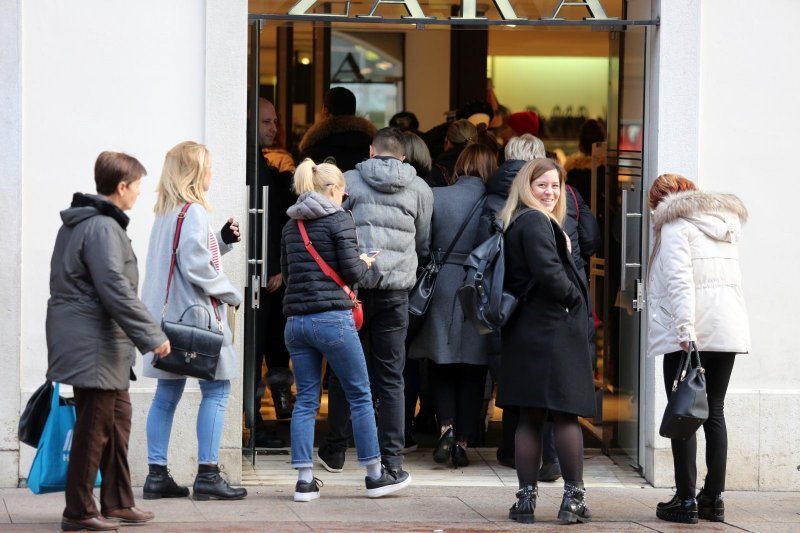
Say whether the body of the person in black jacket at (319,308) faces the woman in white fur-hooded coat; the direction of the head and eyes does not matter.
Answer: no

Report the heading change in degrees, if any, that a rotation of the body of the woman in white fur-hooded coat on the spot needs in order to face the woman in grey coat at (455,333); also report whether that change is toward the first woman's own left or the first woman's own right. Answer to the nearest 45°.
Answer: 0° — they already face them

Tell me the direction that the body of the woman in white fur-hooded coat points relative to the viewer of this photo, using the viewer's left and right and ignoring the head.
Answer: facing away from the viewer and to the left of the viewer

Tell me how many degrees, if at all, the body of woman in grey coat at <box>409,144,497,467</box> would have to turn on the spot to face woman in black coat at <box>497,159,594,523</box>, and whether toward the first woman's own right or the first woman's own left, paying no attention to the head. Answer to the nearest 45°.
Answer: approximately 180°

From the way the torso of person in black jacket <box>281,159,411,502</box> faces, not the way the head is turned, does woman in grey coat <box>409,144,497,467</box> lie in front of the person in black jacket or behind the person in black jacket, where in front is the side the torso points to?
in front

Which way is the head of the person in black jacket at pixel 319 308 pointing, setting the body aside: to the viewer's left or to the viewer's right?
to the viewer's right

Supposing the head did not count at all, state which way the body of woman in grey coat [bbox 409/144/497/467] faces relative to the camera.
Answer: away from the camera

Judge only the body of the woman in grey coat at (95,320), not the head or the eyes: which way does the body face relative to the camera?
to the viewer's right

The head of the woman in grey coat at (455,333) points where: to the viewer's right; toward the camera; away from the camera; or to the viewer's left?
away from the camera

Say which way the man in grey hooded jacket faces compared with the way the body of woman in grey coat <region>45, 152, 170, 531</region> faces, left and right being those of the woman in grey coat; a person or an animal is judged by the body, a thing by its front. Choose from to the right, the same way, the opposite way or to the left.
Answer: to the left

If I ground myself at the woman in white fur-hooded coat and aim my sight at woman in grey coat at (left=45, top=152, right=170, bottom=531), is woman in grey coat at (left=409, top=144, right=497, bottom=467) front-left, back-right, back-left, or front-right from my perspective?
front-right

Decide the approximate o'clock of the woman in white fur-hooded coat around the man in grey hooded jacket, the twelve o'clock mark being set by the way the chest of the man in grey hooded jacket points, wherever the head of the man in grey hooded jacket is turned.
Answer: The woman in white fur-hooded coat is roughly at 4 o'clock from the man in grey hooded jacket.

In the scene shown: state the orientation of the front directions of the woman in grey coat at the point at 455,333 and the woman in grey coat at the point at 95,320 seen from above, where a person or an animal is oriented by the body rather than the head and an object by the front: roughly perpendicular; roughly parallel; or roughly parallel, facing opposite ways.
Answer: roughly perpendicular

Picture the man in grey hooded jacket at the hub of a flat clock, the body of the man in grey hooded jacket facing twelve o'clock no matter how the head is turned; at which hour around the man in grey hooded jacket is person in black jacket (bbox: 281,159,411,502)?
The person in black jacket is roughly at 7 o'clock from the man in grey hooded jacket.

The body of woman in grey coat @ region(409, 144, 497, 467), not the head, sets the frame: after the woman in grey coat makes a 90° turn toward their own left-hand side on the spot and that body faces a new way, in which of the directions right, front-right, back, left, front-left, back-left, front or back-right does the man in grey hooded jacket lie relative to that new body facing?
front-left

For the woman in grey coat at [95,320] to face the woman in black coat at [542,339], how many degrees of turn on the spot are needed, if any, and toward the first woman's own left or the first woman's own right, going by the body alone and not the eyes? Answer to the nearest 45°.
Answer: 0° — they already face them

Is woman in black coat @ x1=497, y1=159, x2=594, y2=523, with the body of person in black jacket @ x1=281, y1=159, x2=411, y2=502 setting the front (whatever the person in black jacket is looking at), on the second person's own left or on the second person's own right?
on the second person's own right

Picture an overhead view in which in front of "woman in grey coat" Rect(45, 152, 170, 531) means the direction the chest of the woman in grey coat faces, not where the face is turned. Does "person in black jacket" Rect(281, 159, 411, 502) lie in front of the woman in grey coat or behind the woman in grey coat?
in front

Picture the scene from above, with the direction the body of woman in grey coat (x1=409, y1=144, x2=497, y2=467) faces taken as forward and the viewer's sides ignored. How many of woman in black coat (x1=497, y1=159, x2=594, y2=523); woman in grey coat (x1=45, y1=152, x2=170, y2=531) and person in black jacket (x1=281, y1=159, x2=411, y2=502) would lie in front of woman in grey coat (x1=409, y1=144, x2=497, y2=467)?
0

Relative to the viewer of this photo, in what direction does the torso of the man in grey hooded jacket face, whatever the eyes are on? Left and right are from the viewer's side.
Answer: facing away from the viewer

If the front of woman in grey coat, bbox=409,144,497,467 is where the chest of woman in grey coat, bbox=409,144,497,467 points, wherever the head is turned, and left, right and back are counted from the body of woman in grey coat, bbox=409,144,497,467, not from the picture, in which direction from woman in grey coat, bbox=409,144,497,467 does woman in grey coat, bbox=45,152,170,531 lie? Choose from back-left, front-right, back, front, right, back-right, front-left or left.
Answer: back-left
